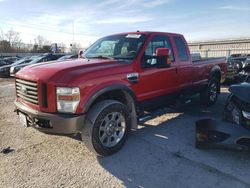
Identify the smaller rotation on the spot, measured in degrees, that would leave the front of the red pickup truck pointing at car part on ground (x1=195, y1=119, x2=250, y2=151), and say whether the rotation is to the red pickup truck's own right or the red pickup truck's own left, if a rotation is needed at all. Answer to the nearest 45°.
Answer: approximately 135° to the red pickup truck's own left

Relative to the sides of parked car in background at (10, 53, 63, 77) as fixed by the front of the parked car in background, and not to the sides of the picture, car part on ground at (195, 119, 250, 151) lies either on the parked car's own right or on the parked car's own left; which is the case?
on the parked car's own left

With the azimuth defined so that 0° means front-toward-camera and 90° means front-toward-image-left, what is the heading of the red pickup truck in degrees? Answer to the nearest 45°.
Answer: approximately 45°

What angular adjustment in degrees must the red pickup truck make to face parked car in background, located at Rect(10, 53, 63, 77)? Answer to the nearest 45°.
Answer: approximately 135° to its right

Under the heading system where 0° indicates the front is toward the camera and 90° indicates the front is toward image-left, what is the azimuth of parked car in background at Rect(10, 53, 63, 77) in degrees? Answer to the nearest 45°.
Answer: approximately 45°
